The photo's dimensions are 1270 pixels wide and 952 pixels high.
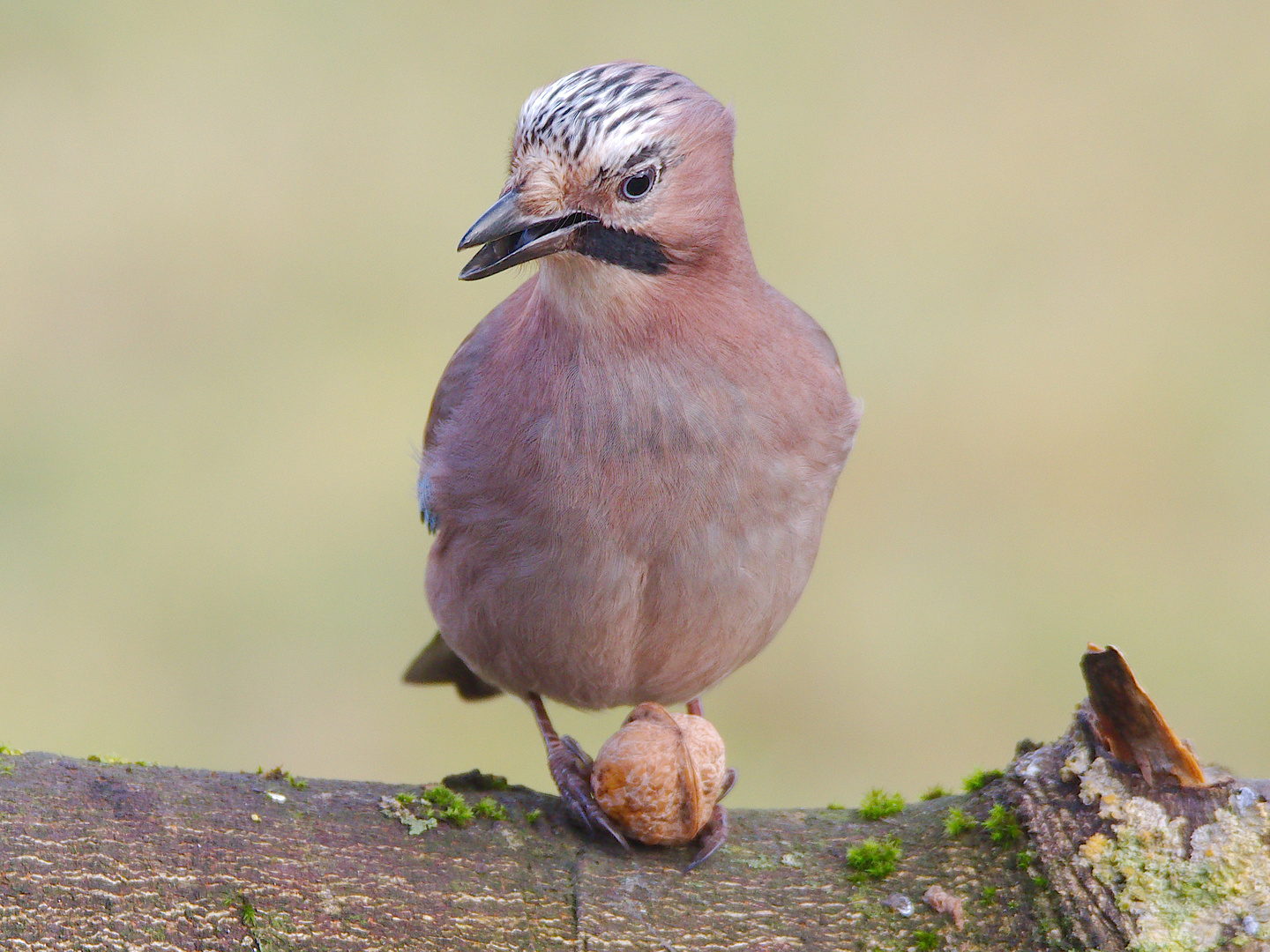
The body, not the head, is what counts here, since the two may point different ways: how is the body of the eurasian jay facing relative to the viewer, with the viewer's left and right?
facing the viewer
